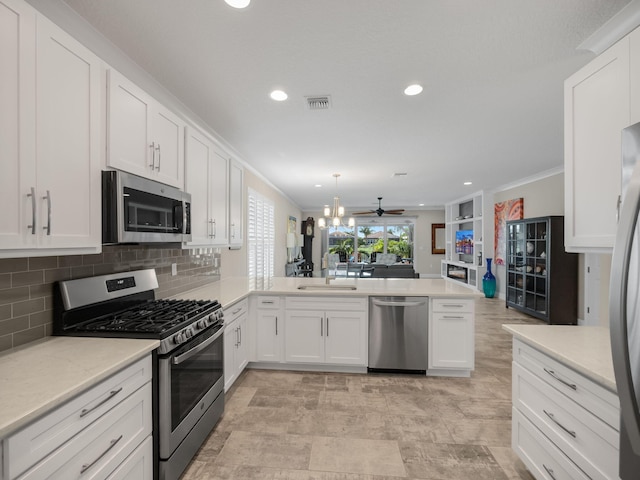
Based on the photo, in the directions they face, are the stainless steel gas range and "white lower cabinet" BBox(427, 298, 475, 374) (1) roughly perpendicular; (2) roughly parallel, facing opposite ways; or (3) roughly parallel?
roughly perpendicular

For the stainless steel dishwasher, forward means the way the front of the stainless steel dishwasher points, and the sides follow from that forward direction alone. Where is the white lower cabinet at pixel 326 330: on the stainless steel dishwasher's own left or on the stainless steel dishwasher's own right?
on the stainless steel dishwasher's own right

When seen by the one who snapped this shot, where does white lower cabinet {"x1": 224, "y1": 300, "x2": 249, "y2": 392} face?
facing to the right of the viewer

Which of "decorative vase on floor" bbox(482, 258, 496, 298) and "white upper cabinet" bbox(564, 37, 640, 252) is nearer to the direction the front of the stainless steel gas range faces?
the white upper cabinet

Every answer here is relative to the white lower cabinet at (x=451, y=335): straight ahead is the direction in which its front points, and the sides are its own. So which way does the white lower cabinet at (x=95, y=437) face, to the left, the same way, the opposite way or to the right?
to the left

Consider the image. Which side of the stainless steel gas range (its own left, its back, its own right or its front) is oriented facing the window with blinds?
left

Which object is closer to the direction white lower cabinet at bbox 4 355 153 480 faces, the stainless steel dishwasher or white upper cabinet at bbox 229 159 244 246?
the stainless steel dishwasher

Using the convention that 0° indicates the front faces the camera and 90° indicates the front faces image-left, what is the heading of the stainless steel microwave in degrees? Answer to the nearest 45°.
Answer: approximately 315°
